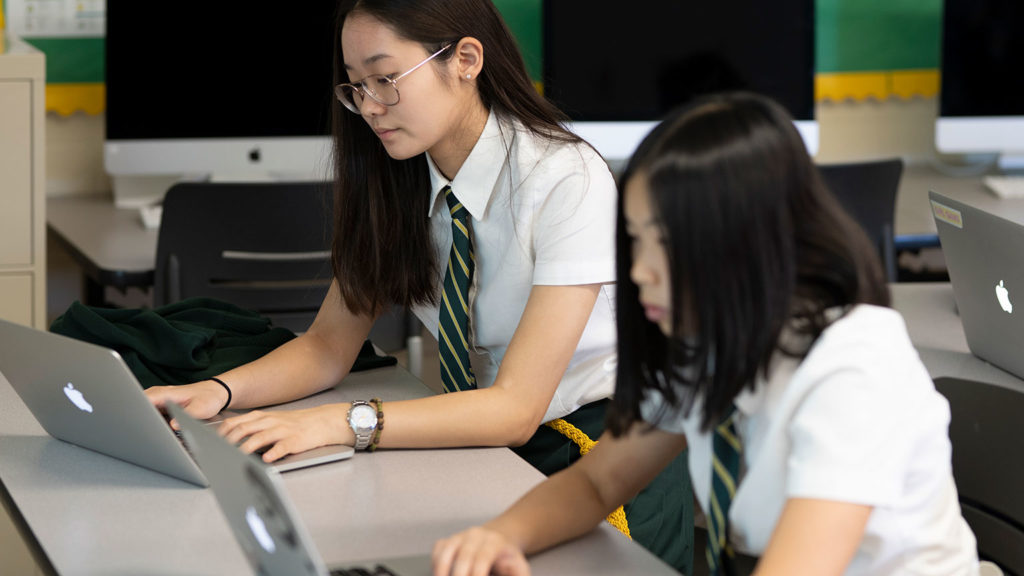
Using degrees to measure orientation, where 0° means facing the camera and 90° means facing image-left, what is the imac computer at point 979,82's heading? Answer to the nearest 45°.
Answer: approximately 0°

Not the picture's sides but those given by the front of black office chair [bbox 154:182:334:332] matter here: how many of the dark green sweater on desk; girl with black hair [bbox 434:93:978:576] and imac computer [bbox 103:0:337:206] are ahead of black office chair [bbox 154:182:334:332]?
1

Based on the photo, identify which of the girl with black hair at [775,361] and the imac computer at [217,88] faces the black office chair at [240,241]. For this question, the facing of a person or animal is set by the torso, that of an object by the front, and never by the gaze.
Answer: the imac computer

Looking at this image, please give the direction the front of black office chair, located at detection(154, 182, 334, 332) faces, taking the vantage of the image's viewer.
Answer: facing away from the viewer

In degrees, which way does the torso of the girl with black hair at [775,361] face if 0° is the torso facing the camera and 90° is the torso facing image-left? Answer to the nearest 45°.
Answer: approximately 45°

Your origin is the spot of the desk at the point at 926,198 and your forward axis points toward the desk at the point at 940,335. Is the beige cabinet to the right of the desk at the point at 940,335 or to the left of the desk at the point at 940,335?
right

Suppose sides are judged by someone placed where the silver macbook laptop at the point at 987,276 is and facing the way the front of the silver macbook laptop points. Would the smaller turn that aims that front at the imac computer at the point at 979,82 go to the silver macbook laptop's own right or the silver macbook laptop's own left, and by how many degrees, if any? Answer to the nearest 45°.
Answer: approximately 45° to the silver macbook laptop's own left

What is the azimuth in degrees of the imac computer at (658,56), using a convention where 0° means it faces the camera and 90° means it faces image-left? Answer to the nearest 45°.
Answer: approximately 0°

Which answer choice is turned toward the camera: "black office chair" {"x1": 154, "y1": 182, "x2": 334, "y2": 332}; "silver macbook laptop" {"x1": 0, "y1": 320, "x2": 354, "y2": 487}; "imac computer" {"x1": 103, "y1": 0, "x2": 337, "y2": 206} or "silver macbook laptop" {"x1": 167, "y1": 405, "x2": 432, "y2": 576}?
the imac computer
